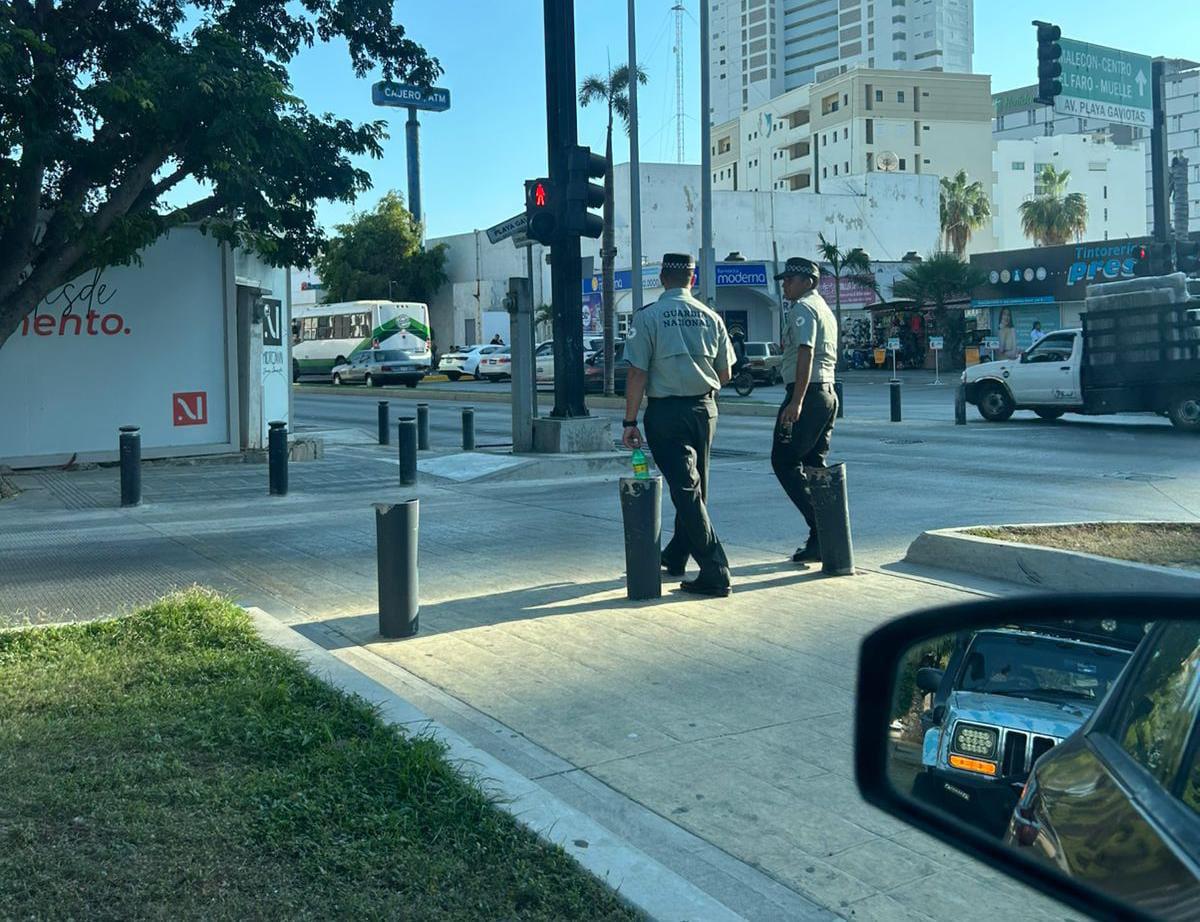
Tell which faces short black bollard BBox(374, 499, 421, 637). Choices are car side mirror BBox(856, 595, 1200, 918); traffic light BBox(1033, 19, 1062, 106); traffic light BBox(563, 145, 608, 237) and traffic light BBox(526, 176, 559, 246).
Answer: traffic light BBox(526, 176, 559, 246)

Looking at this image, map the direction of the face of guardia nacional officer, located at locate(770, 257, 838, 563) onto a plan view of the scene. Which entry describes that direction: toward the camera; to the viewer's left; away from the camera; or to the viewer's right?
to the viewer's left

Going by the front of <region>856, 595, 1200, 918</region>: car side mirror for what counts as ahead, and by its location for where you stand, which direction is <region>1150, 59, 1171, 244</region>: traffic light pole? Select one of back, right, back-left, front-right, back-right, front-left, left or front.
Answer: back

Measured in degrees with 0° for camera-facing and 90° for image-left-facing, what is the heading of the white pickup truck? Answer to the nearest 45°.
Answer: approximately 90°

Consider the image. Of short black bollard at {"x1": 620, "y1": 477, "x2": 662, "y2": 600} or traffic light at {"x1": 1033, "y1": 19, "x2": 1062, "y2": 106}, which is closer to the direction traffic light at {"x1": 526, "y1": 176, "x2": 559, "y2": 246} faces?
the short black bollard

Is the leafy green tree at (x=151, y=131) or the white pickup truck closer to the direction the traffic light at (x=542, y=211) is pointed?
the leafy green tree

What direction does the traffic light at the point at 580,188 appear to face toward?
to the viewer's right

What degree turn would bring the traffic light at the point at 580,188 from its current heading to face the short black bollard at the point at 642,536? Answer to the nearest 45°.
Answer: approximately 90° to its right
